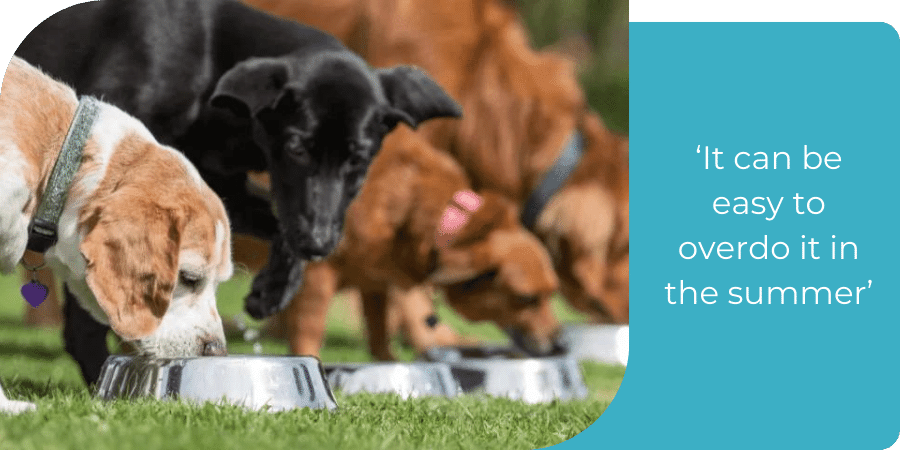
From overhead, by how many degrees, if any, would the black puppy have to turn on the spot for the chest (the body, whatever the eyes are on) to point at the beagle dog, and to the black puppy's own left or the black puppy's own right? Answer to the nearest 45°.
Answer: approximately 90° to the black puppy's own right

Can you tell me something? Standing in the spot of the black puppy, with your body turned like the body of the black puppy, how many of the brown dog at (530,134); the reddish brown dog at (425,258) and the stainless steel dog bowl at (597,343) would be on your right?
0

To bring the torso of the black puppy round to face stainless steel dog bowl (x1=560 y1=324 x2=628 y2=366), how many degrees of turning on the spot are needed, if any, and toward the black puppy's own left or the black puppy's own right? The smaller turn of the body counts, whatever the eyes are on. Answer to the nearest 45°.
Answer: approximately 90° to the black puppy's own left

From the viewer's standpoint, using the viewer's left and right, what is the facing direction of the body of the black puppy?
facing the viewer and to the right of the viewer

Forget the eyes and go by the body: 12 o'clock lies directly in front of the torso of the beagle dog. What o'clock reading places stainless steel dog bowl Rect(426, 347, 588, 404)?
The stainless steel dog bowl is roughly at 11 o'clock from the beagle dog.

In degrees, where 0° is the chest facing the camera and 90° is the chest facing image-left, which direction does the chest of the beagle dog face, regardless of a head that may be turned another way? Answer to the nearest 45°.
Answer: approximately 270°

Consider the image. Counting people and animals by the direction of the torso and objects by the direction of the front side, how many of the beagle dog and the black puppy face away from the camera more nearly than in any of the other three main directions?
0

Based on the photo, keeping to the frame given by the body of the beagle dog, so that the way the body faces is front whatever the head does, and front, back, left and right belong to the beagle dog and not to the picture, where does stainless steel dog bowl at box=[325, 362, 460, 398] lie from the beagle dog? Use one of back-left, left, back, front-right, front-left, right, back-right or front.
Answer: front-left
